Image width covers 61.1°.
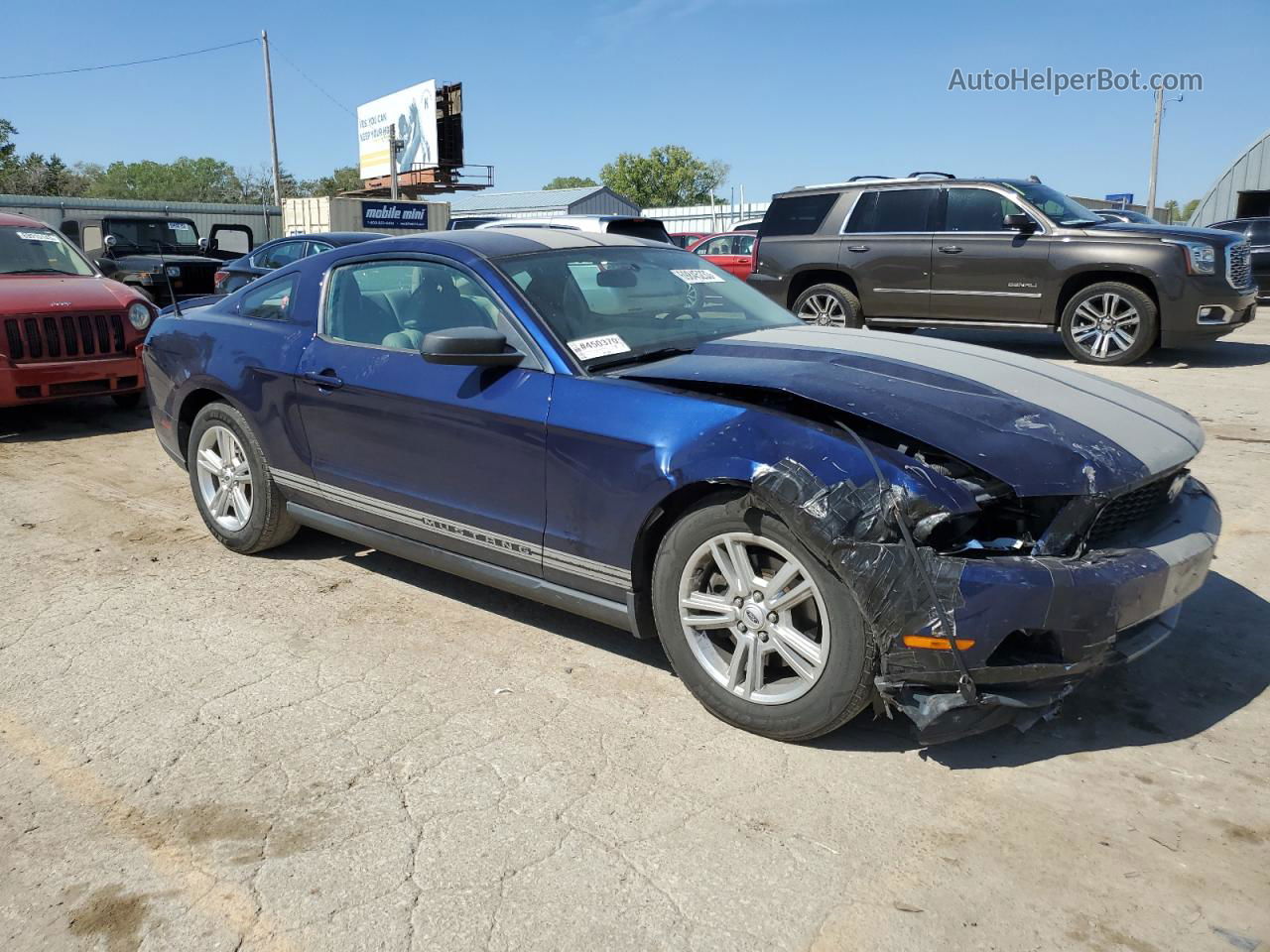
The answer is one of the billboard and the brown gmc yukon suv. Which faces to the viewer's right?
the brown gmc yukon suv

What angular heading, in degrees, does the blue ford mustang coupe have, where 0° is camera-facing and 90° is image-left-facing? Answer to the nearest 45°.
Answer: approximately 315°

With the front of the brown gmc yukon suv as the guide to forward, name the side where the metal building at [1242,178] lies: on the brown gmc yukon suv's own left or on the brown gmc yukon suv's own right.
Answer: on the brown gmc yukon suv's own left

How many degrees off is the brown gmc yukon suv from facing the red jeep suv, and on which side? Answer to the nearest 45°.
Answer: approximately 135° to its right

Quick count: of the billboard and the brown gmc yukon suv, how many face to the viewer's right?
1

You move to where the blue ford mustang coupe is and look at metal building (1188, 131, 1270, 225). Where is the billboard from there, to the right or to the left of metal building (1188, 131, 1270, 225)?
left

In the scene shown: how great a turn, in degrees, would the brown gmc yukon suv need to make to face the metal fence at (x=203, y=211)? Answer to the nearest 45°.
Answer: approximately 135° to its left

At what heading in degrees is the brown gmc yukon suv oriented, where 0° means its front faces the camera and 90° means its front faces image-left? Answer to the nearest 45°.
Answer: approximately 270°

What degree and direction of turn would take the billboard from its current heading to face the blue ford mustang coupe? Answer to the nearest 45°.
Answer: approximately 45° to its left

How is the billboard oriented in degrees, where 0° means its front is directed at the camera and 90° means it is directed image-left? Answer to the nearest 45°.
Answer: approximately 45°

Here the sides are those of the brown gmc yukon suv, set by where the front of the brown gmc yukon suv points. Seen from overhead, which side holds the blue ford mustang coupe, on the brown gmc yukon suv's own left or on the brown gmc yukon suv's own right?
on the brown gmc yukon suv's own right

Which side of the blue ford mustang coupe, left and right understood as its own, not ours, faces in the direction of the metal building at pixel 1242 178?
left

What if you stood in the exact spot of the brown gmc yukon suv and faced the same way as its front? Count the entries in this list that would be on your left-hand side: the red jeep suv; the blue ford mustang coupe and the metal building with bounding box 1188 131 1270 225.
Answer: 1

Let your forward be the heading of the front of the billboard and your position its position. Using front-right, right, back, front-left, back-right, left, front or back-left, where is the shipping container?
front-left

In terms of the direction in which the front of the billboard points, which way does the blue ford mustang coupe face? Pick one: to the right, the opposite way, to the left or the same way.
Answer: to the left

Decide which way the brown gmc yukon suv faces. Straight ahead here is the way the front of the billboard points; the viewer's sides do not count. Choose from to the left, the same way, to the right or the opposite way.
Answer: to the left

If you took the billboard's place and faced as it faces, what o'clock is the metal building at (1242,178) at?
The metal building is roughly at 8 o'clock from the billboard.
